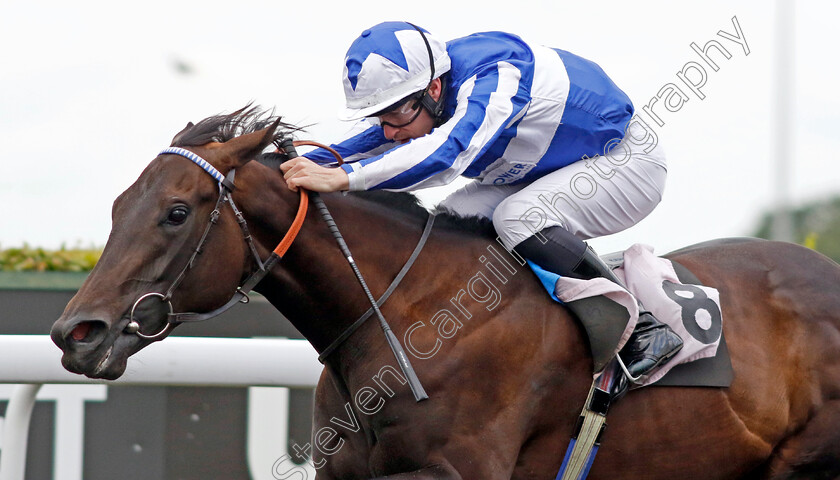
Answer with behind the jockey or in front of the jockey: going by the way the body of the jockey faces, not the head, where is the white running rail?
in front

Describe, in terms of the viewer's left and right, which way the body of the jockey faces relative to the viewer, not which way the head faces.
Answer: facing to the left of the viewer

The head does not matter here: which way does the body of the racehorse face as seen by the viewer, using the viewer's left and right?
facing to the left of the viewer
